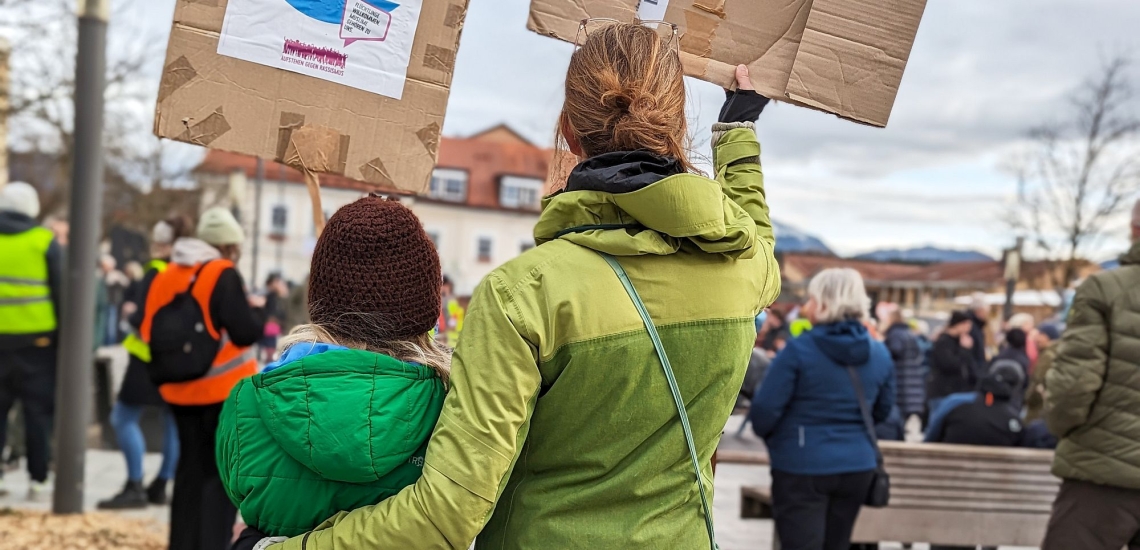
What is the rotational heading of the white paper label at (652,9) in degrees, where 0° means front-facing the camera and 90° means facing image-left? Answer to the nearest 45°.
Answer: approximately 0°

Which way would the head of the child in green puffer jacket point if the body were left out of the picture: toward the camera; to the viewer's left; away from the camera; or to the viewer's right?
away from the camera

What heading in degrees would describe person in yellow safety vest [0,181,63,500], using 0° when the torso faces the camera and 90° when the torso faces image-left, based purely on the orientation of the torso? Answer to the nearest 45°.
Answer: approximately 180°

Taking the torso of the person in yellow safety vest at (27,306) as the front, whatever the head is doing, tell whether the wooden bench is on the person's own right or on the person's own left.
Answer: on the person's own right

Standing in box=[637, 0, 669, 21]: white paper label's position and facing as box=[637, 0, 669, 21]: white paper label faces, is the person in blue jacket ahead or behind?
behind

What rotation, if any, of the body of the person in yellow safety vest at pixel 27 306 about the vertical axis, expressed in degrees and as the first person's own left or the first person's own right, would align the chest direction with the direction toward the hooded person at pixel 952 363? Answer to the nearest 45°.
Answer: approximately 90° to the first person's own right
